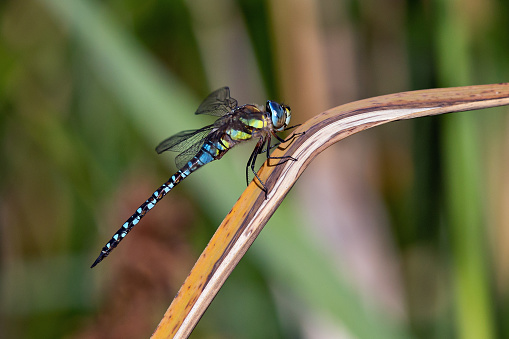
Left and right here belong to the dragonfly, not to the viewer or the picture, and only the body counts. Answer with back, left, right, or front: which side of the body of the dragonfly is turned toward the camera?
right

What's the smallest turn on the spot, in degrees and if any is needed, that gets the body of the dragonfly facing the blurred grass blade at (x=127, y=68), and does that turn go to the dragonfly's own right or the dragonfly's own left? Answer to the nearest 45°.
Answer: approximately 90° to the dragonfly's own left
